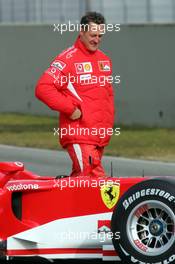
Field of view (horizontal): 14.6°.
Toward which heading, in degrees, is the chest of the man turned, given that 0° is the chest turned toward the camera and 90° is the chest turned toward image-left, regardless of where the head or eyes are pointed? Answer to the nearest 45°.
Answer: approximately 315°
